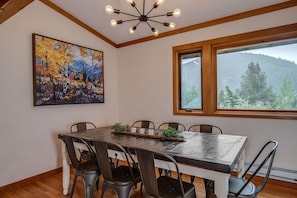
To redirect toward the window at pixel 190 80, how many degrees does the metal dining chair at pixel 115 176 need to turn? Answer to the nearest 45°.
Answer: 0° — it already faces it

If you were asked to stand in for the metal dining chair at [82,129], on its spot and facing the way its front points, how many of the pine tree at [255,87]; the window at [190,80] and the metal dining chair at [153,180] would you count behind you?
0

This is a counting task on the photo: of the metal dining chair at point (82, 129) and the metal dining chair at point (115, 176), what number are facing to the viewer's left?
0

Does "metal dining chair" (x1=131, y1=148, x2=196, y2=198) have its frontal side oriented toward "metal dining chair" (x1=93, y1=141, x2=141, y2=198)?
no

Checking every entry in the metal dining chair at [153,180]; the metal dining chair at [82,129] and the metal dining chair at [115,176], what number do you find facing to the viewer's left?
0

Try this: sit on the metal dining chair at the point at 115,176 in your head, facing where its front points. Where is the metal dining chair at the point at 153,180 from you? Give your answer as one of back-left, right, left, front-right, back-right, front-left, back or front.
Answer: right

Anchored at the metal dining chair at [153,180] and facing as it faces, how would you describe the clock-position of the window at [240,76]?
The window is roughly at 12 o'clock from the metal dining chair.

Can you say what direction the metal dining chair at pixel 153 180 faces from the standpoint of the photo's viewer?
facing away from the viewer and to the right of the viewer

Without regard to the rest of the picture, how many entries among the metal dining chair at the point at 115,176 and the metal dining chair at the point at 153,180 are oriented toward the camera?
0

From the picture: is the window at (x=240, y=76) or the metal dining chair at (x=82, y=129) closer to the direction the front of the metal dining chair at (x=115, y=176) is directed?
the window

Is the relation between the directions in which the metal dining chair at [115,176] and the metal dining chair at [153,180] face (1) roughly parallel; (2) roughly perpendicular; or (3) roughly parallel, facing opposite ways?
roughly parallel

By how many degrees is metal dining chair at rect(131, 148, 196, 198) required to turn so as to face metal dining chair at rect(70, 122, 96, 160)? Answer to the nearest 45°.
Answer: approximately 90° to its left

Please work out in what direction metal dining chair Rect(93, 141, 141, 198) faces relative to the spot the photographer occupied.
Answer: facing away from the viewer and to the right of the viewer
